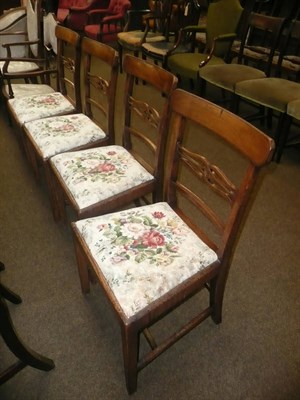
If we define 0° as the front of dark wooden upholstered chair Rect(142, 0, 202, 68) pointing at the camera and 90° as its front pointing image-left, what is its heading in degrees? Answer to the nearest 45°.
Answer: approximately 45°

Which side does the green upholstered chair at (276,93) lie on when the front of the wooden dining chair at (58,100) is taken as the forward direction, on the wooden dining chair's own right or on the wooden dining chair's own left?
on the wooden dining chair's own left

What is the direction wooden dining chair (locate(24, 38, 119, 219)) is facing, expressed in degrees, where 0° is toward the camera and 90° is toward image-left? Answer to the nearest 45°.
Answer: approximately 45°

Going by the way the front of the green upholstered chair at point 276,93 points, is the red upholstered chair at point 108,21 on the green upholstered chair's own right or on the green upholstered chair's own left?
on the green upholstered chair's own right

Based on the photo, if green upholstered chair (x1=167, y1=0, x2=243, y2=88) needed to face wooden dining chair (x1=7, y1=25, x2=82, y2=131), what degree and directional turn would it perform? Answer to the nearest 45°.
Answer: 0° — it already faces it

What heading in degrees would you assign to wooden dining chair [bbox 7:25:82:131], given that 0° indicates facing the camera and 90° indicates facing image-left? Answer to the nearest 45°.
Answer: approximately 45°
